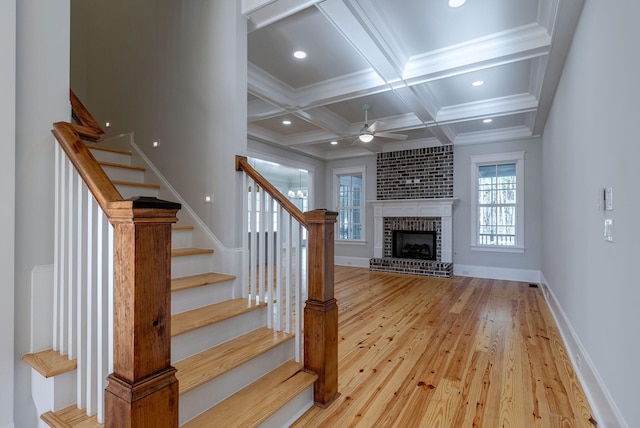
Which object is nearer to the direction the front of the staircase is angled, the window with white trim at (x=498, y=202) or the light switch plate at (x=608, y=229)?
the light switch plate

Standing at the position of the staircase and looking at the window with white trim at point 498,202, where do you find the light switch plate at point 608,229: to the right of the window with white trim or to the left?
right

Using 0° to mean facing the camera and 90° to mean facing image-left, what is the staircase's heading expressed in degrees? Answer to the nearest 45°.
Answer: approximately 315°

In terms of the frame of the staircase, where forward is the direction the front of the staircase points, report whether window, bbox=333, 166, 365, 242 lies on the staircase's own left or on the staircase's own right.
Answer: on the staircase's own left

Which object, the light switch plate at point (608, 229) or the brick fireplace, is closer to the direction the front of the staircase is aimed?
the light switch plate

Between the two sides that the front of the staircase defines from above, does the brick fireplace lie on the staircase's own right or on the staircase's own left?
on the staircase's own left
